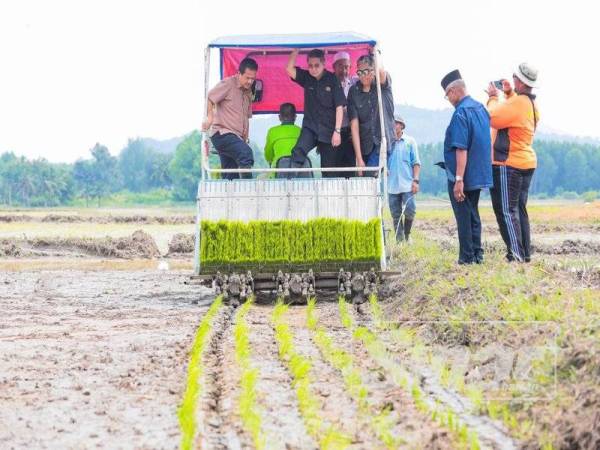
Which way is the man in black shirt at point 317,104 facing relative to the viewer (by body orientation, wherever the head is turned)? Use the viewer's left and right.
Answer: facing the viewer

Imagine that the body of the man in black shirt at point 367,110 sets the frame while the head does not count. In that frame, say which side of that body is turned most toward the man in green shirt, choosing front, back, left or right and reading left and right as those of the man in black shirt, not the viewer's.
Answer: right

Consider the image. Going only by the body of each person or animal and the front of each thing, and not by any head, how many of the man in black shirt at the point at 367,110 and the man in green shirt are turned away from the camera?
1

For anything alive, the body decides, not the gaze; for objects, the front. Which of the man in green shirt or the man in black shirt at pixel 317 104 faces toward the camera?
the man in black shirt

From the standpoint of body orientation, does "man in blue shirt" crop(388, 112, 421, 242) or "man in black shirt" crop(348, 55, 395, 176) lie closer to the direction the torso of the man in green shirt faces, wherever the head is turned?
the man in blue shirt

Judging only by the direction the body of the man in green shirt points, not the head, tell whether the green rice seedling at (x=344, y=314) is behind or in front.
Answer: behind

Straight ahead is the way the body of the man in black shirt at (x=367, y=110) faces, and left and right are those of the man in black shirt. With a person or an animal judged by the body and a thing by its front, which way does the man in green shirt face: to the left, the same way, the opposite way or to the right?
the opposite way

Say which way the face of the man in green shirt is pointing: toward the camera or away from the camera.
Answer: away from the camera

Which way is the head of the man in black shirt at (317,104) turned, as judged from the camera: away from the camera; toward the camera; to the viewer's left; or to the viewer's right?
toward the camera

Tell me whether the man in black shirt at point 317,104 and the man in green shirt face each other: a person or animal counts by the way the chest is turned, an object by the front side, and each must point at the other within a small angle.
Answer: no

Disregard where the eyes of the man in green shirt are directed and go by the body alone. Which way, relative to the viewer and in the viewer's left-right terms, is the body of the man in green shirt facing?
facing away from the viewer

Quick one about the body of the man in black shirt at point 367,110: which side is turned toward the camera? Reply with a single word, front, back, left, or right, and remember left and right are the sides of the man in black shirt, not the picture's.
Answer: front

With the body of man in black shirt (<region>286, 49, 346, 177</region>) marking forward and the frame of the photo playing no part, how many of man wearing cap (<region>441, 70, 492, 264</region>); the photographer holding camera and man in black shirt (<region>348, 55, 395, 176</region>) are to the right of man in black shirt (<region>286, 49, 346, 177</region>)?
0

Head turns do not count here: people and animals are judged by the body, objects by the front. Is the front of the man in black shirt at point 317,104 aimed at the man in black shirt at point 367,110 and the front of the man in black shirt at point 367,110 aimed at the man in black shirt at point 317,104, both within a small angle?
no

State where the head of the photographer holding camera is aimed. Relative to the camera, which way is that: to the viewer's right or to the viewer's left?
to the viewer's left

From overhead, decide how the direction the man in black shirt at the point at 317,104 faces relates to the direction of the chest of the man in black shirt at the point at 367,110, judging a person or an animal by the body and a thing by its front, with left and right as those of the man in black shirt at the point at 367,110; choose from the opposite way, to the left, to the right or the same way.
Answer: the same way

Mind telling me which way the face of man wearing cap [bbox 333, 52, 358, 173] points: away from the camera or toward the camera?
toward the camera

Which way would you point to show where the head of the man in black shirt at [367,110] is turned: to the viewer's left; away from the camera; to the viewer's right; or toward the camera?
toward the camera

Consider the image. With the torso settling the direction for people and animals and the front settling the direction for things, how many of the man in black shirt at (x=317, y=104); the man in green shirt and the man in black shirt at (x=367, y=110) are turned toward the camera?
2

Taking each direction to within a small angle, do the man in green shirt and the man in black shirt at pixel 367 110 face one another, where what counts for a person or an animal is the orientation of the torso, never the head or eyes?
no

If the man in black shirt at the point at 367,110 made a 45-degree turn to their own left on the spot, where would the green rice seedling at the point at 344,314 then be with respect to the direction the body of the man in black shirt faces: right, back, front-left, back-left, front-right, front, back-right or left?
front-right

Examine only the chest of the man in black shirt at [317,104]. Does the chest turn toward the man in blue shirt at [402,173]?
no

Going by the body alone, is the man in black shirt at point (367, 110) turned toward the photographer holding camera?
no
